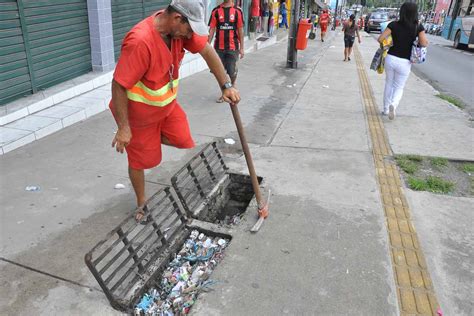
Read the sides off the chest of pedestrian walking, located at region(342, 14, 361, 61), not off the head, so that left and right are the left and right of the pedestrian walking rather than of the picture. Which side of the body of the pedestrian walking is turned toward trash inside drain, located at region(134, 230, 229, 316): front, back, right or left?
back

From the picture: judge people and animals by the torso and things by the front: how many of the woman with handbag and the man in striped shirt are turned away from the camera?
1

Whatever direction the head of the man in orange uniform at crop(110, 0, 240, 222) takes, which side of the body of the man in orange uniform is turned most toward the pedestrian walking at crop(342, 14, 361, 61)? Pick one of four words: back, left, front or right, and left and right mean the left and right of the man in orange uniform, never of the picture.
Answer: left

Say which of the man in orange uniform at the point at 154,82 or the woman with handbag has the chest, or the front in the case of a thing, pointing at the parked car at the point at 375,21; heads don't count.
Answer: the woman with handbag

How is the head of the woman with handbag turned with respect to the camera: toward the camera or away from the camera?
away from the camera

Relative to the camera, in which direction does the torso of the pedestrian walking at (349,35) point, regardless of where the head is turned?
away from the camera

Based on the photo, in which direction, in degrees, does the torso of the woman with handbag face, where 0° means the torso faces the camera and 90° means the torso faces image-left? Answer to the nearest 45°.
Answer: approximately 180°

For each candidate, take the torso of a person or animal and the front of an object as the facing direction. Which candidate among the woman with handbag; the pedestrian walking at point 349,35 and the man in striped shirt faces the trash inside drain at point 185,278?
the man in striped shirt

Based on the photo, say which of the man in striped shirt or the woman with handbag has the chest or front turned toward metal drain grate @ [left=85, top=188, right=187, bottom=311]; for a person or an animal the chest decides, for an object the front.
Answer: the man in striped shirt

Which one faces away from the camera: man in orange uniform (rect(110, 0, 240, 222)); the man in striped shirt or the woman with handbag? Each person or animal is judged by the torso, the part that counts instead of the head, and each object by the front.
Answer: the woman with handbag

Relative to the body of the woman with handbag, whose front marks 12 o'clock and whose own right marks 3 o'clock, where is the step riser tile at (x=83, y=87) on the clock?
The step riser tile is roughly at 8 o'clock from the woman with handbag.

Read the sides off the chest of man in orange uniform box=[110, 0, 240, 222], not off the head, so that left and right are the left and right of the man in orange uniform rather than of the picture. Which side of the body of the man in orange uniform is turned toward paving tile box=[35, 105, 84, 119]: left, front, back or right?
back
